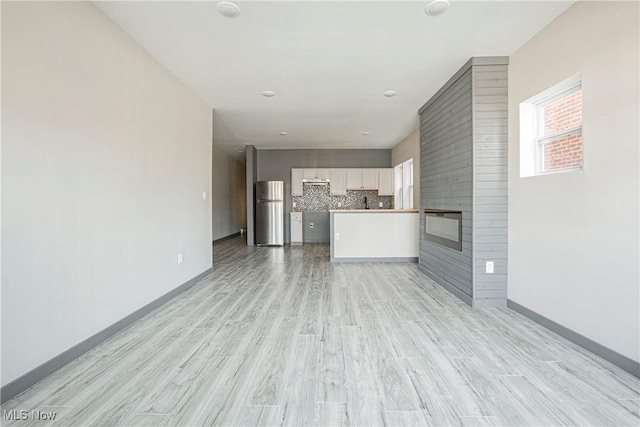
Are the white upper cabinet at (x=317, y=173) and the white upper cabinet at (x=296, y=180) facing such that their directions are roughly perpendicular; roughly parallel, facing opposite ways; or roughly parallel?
roughly parallel

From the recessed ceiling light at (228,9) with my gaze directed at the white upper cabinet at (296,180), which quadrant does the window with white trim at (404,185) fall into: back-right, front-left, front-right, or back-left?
front-right

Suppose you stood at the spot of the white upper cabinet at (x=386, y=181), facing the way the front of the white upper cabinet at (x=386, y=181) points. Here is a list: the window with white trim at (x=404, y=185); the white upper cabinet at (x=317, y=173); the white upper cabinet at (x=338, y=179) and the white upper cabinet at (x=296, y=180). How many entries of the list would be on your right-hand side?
3

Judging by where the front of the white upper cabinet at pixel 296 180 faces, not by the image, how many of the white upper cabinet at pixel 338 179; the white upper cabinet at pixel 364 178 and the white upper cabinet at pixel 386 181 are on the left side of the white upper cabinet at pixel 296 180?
3

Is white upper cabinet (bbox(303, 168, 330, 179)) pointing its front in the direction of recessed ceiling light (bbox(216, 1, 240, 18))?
yes

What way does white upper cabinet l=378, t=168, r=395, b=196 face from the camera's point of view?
toward the camera

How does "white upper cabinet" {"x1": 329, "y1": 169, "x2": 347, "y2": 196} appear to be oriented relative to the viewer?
toward the camera

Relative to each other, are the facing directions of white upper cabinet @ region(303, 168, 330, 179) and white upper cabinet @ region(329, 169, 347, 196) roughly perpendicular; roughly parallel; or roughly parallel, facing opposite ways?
roughly parallel

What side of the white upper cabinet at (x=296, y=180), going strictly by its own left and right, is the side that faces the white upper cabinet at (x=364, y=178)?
left

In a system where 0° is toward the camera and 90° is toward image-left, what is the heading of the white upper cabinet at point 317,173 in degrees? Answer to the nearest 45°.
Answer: approximately 0°

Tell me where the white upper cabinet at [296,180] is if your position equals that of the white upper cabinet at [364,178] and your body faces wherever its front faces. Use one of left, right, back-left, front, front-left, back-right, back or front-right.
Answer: right

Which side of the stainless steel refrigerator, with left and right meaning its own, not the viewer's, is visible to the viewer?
front

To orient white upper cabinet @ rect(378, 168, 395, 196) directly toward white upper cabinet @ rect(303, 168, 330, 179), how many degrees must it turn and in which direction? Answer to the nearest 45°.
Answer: approximately 90° to its right

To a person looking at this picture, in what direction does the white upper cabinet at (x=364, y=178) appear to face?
facing the viewer

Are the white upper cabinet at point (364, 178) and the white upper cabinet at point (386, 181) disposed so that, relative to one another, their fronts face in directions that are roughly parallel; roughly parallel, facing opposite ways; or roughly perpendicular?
roughly parallel
